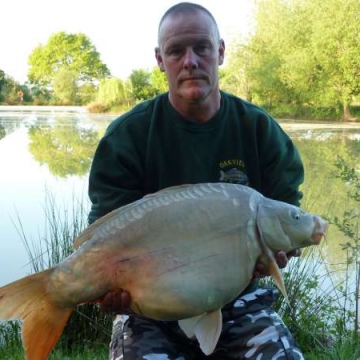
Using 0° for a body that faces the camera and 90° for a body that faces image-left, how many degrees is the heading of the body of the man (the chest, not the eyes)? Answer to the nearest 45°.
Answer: approximately 0°

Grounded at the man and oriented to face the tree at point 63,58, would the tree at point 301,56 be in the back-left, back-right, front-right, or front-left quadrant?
front-right

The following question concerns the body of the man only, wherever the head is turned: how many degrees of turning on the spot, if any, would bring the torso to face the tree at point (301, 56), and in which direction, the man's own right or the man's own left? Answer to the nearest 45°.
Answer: approximately 180°

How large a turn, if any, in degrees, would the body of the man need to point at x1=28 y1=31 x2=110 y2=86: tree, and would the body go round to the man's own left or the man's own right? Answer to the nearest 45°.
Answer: approximately 180°

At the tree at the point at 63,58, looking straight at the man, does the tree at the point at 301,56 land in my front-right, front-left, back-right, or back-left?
front-left

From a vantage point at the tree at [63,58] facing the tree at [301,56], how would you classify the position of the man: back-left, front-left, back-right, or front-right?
front-right
